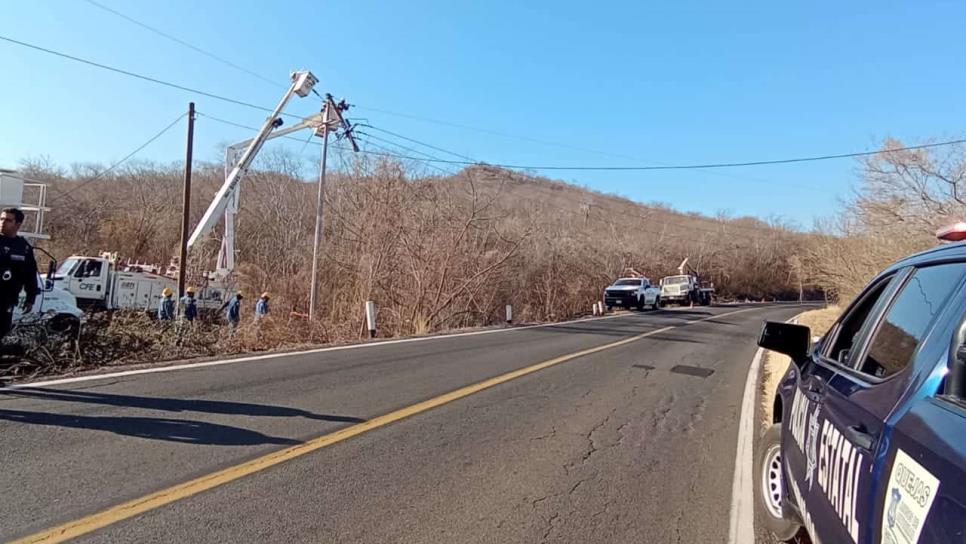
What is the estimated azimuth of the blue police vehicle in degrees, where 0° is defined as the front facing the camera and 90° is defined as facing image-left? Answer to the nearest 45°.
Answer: approximately 135°

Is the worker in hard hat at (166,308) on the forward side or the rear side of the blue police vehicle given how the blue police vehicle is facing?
on the forward side

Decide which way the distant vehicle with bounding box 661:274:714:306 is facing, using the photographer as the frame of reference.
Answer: facing the viewer and to the left of the viewer
